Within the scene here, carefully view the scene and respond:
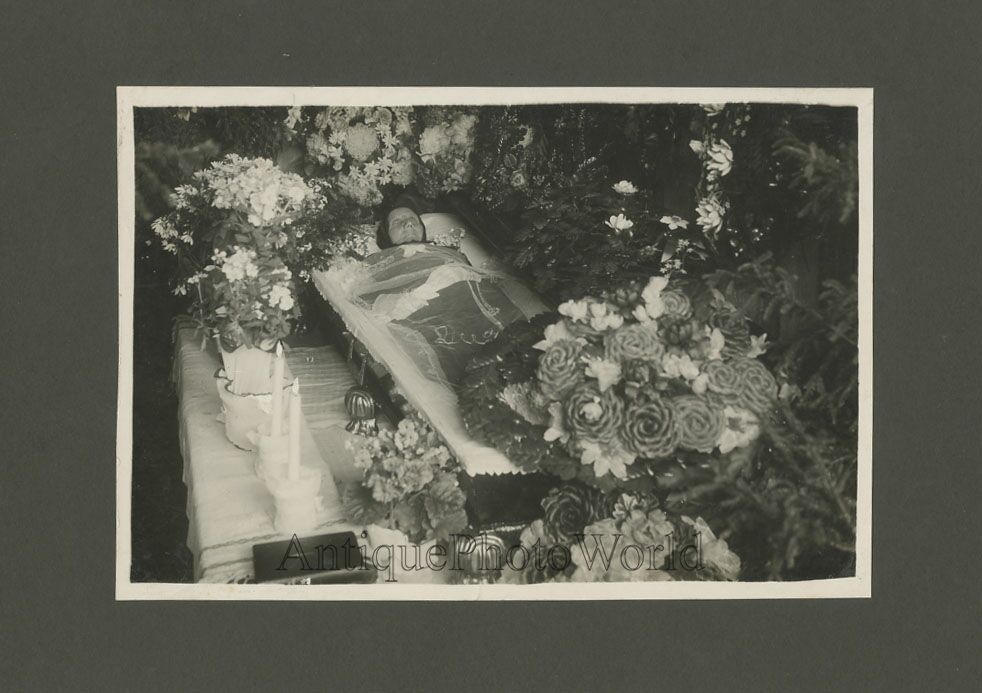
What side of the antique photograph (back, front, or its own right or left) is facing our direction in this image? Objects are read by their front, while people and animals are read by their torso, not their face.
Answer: front
